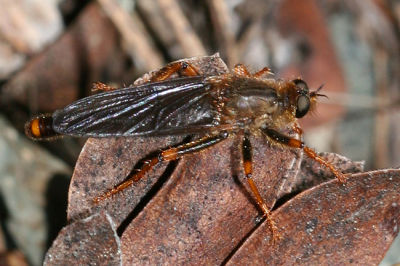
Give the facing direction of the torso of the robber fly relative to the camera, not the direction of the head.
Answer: to the viewer's right

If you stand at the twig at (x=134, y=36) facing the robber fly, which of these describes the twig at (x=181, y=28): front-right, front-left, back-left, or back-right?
front-left
